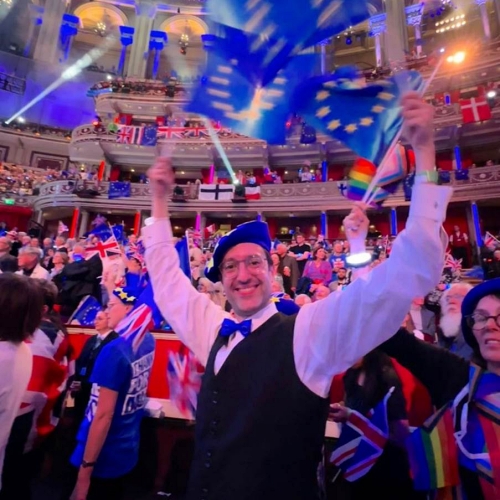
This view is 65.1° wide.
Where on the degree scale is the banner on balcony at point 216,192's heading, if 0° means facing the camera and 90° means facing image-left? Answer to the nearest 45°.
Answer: approximately 0°

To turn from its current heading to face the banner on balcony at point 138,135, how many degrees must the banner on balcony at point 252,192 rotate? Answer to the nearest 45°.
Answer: approximately 90° to its right

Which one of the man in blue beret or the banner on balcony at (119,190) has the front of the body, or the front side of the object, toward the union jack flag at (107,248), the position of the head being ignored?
the banner on balcony

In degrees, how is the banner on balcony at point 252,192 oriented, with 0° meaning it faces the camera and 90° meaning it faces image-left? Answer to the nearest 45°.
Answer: approximately 0°

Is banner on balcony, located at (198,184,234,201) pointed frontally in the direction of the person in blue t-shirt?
yes

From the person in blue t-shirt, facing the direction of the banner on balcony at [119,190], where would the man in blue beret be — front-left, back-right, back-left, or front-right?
back-right

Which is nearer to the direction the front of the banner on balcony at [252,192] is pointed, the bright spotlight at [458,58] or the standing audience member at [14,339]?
the standing audience member

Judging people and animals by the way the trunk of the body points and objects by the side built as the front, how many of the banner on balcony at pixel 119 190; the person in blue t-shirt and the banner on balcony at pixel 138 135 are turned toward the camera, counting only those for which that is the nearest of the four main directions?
2

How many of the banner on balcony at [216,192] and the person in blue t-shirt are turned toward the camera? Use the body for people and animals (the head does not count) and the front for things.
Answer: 1

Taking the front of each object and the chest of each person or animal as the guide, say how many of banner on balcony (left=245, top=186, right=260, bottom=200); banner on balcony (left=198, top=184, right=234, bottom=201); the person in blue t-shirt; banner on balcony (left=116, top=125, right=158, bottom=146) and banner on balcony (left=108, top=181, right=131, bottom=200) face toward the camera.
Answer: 4

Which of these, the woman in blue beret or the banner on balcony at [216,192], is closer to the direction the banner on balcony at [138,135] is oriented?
the woman in blue beret
